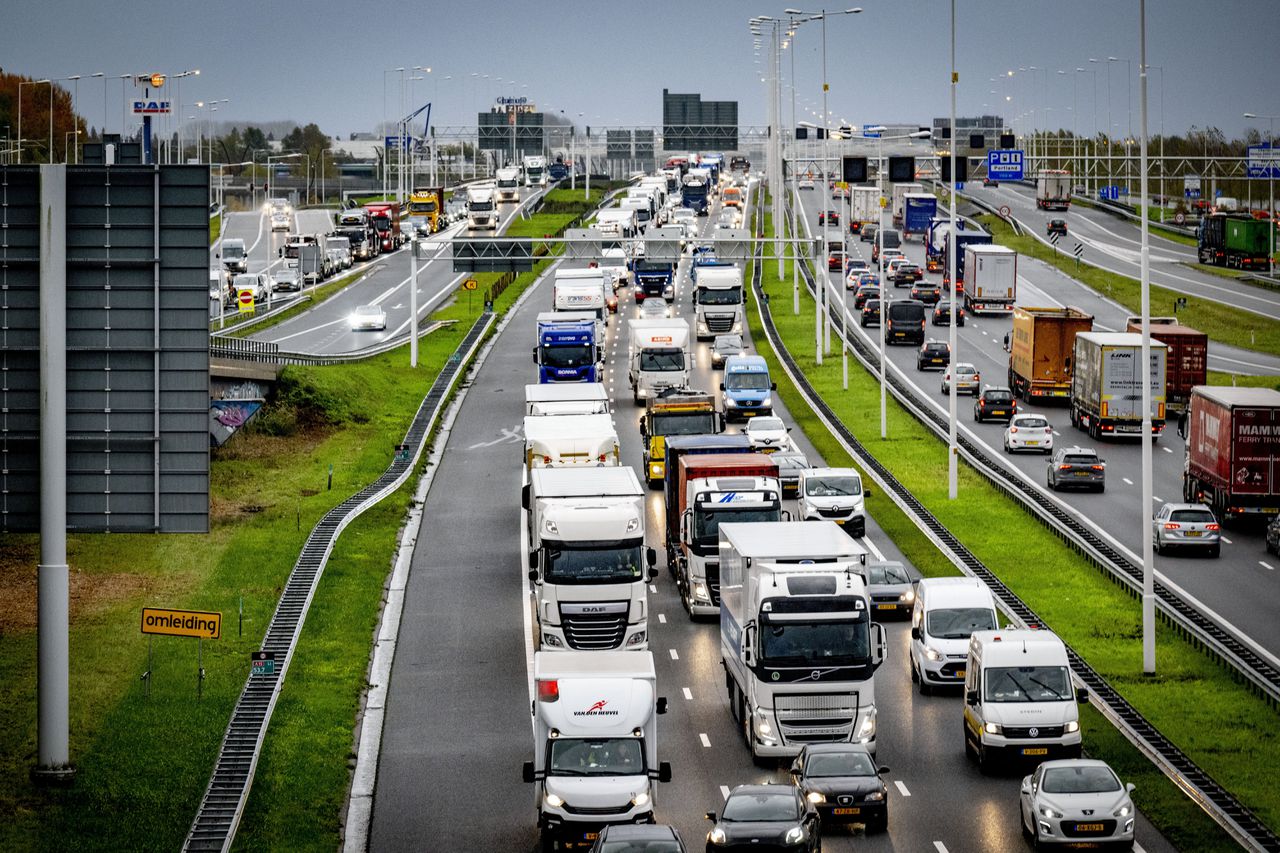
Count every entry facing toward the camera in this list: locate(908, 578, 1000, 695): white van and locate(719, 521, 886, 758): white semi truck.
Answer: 2

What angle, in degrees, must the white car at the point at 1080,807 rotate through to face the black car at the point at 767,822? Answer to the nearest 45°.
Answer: approximately 45° to its right

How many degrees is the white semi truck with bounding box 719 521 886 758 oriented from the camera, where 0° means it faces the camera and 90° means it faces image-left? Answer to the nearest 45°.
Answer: approximately 0°

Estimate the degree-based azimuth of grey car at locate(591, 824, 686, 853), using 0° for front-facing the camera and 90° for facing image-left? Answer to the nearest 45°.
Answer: approximately 0°
